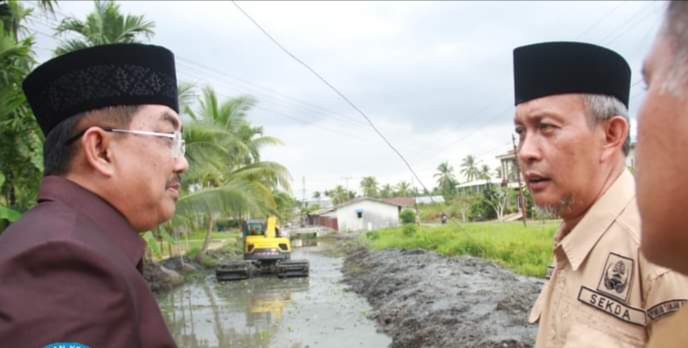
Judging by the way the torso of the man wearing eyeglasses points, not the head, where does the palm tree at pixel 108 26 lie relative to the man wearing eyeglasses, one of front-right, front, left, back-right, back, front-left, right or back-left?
left

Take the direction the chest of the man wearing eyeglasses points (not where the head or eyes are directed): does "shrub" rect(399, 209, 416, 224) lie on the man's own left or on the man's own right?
on the man's own left

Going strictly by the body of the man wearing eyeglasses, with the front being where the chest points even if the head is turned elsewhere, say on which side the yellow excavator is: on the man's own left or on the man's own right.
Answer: on the man's own left

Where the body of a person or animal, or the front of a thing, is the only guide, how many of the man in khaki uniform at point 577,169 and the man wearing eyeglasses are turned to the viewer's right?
1

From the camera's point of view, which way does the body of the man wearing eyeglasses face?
to the viewer's right

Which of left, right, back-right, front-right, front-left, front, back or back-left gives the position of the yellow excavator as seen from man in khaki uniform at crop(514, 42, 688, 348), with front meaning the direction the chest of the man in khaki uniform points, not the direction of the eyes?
right

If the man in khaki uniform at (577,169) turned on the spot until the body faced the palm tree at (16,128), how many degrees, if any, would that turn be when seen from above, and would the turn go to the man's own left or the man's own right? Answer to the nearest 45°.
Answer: approximately 45° to the man's own right

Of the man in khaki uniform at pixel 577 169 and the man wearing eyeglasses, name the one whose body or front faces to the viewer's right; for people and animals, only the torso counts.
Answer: the man wearing eyeglasses

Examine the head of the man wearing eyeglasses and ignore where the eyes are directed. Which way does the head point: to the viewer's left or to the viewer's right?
to the viewer's right

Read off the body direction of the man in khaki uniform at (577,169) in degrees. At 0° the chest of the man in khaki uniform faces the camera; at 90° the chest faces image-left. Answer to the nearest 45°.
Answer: approximately 45°

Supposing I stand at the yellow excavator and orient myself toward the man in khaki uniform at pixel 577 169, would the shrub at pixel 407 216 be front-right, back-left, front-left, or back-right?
back-left

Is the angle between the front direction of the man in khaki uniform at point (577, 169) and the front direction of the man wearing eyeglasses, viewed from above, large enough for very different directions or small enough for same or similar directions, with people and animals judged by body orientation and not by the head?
very different directions

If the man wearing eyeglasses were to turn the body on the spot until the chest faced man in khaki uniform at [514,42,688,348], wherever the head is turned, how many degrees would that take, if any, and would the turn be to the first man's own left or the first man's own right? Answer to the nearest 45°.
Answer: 0° — they already face them

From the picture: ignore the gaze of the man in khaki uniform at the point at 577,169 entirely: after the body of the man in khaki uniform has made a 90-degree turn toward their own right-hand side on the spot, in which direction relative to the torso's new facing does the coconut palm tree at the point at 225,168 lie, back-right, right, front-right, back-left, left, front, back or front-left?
front
